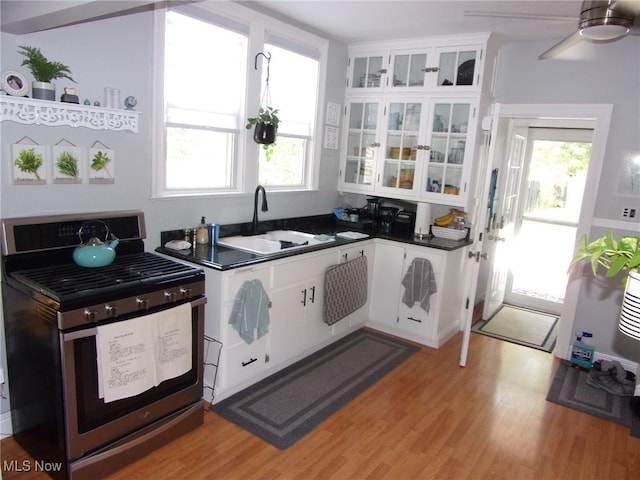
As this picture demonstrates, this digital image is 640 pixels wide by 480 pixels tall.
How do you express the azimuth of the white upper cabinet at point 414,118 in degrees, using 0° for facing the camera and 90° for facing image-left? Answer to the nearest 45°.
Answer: approximately 45°

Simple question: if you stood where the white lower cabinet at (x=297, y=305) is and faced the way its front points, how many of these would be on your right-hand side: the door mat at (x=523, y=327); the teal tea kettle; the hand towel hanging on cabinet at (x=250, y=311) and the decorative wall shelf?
3

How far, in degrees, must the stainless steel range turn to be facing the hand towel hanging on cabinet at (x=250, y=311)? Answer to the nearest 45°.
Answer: approximately 45° to its left

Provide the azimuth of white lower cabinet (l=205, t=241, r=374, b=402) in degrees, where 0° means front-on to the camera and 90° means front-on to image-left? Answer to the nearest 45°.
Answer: approximately 315°

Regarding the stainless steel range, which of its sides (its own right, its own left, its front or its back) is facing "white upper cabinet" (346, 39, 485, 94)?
left
